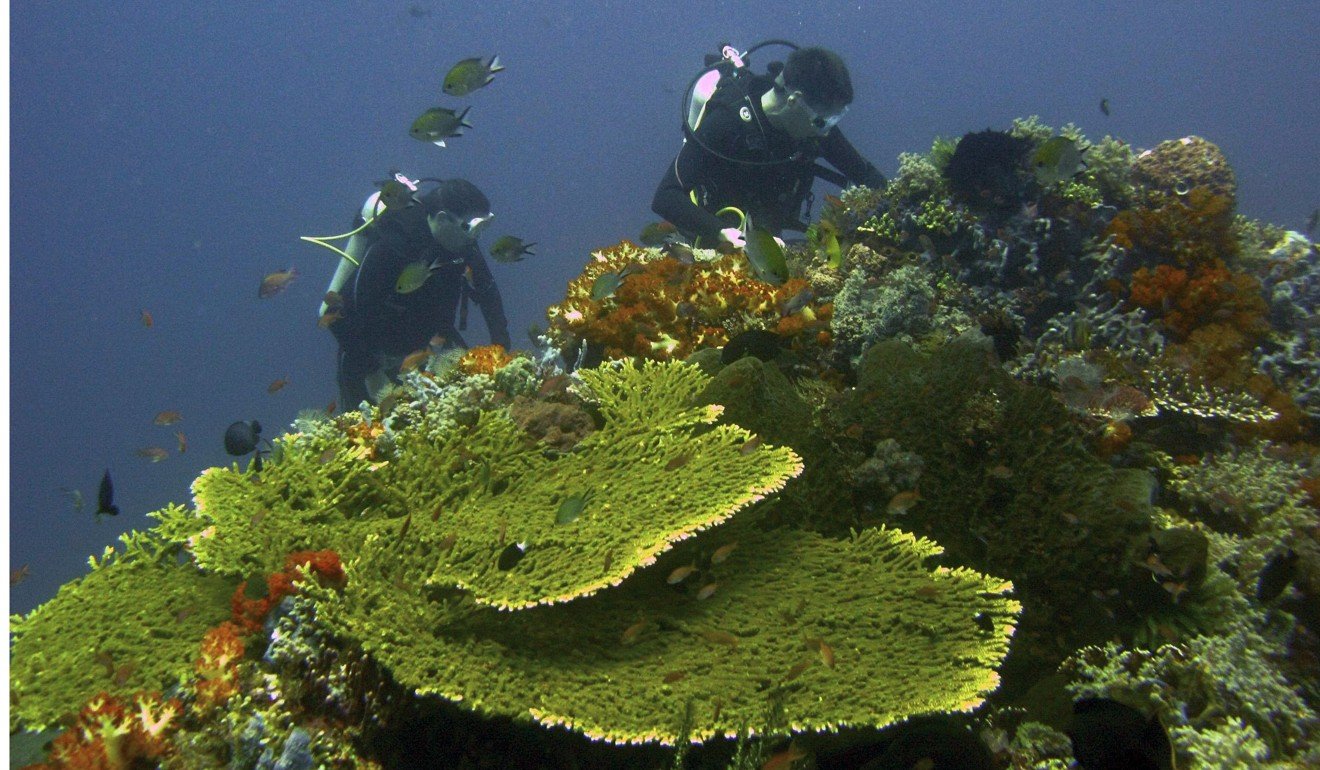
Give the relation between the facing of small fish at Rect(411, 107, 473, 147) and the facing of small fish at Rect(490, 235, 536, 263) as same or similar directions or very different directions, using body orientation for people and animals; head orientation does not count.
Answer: same or similar directions

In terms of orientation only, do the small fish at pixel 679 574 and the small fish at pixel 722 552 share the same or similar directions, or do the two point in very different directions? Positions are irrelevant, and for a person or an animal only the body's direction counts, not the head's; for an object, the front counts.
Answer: same or similar directions

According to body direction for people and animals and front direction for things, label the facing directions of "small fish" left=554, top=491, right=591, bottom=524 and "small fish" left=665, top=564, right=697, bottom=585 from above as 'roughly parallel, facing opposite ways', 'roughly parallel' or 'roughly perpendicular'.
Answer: roughly parallel

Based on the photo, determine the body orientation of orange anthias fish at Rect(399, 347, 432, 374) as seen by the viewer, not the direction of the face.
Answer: to the viewer's left

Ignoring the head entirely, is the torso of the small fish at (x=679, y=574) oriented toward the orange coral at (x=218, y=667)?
yes

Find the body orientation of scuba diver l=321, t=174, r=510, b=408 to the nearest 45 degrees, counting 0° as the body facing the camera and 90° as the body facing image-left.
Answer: approximately 315°

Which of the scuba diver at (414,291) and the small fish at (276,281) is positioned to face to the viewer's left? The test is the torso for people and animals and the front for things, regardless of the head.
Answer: the small fish

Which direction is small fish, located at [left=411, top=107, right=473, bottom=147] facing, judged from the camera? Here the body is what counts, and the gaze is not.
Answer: to the viewer's left

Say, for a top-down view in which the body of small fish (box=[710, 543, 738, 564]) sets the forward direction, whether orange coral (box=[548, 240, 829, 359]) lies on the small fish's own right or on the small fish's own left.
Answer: on the small fish's own right

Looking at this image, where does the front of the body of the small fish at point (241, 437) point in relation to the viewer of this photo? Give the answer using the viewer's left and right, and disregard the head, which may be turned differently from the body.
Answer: facing to the left of the viewer

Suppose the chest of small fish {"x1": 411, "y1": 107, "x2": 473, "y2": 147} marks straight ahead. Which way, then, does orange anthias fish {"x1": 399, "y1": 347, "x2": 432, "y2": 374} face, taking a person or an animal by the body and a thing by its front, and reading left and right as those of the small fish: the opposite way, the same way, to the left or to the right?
the same way

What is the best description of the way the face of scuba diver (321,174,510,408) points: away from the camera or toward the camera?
toward the camera
